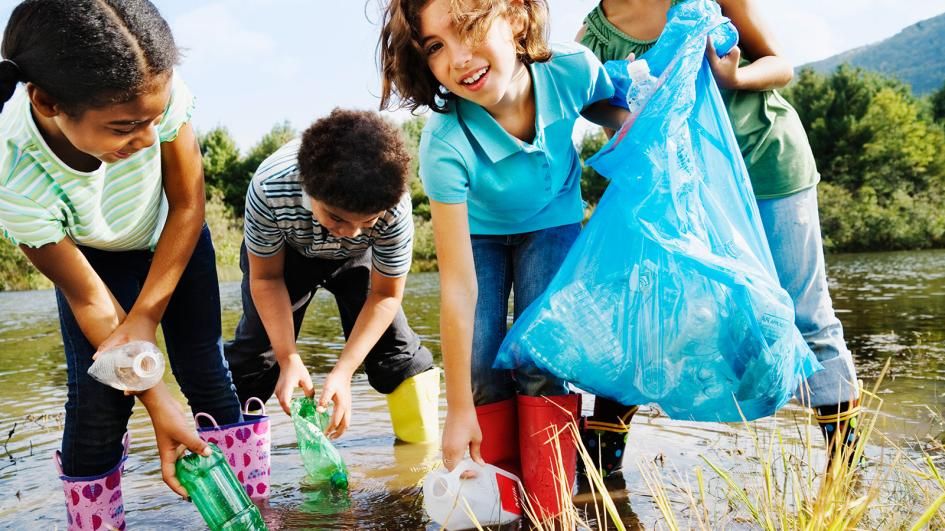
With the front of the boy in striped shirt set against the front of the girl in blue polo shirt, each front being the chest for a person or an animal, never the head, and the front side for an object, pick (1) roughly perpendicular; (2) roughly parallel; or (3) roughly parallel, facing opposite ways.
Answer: roughly parallel

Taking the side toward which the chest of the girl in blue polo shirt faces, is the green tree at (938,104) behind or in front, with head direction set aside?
behind

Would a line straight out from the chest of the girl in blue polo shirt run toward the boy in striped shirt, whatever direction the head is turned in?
no

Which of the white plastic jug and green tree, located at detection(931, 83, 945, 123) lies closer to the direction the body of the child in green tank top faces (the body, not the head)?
the white plastic jug

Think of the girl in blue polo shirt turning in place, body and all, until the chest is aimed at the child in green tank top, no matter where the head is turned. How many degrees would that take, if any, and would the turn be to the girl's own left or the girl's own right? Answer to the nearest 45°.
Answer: approximately 90° to the girl's own left

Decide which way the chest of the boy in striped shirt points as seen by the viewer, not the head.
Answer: toward the camera

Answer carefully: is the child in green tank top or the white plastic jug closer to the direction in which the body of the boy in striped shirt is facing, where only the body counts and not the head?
the white plastic jug

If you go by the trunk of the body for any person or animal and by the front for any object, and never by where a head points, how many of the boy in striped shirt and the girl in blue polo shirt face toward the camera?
2

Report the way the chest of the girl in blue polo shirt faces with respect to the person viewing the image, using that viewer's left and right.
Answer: facing the viewer

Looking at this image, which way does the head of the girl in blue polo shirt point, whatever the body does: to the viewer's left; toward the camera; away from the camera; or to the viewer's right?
toward the camera

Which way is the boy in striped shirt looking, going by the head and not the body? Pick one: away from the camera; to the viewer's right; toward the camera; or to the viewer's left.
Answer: toward the camera

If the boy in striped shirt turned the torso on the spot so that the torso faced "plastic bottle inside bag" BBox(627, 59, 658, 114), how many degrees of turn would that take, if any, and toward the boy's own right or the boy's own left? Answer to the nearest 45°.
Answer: approximately 45° to the boy's own left

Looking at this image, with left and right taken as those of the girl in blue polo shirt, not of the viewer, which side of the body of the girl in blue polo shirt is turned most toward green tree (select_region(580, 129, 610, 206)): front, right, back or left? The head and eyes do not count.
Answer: back
